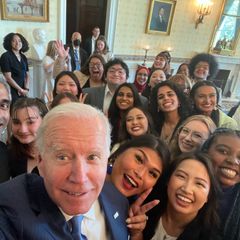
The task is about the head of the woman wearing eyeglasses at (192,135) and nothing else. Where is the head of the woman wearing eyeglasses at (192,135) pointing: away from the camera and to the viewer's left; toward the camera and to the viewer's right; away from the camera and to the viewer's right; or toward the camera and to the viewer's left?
toward the camera and to the viewer's left

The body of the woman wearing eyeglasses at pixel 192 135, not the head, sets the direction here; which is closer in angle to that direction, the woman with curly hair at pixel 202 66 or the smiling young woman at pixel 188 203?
the smiling young woman

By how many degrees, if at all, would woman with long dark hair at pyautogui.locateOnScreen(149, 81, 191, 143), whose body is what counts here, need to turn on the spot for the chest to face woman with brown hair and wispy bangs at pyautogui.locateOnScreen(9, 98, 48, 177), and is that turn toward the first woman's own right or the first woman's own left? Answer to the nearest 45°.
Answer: approximately 45° to the first woman's own right

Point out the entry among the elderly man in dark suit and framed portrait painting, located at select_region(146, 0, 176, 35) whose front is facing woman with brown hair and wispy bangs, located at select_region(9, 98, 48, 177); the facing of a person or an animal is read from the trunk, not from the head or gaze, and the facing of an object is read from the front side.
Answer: the framed portrait painting

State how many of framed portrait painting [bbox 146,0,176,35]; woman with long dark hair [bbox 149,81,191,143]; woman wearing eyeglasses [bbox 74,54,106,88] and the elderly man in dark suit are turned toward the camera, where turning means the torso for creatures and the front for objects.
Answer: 4

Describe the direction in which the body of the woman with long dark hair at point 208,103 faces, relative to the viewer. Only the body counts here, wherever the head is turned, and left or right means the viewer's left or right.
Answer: facing the viewer

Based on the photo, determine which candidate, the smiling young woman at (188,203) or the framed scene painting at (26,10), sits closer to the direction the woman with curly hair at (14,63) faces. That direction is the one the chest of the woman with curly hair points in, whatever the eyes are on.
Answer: the smiling young woman

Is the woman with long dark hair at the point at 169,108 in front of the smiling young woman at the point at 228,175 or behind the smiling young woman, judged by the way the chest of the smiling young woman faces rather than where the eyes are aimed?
behind

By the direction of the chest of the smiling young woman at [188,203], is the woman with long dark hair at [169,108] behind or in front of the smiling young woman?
behind

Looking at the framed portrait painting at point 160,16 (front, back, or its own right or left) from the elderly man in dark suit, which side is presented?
front

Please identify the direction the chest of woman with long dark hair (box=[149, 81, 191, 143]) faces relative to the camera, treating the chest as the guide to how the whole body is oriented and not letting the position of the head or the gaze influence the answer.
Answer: toward the camera
